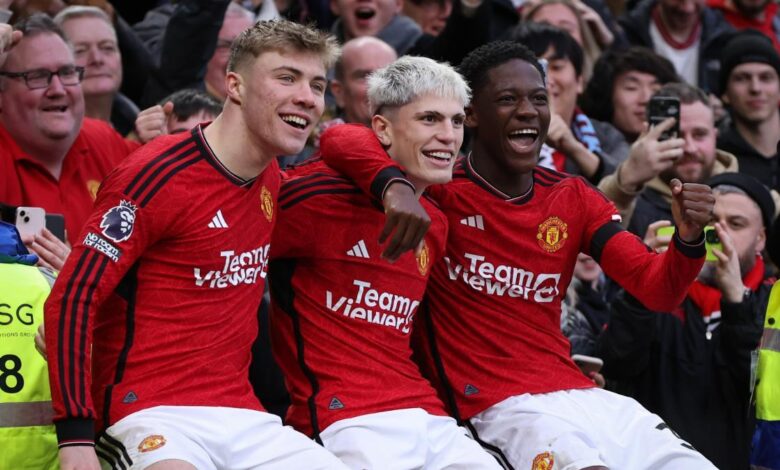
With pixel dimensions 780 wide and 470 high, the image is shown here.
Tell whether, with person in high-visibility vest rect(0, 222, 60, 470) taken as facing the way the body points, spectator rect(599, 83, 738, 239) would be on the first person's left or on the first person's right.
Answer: on the first person's right

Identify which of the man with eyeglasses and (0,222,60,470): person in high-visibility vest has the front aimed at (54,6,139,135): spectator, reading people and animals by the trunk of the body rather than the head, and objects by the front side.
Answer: (0,222,60,470): person in high-visibility vest

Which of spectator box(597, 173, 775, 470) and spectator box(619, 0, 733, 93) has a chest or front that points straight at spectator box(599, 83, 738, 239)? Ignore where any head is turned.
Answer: spectator box(619, 0, 733, 93)

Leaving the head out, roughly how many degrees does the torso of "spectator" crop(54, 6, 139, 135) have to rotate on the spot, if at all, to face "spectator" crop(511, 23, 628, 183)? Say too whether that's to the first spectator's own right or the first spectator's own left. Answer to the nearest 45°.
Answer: approximately 90° to the first spectator's own left

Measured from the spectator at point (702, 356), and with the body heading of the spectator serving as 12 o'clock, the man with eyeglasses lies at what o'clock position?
The man with eyeglasses is roughly at 1 o'clock from the spectator.

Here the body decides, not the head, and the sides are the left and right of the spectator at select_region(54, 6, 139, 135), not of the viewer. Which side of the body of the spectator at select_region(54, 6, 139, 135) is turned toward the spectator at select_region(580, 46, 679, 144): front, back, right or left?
left

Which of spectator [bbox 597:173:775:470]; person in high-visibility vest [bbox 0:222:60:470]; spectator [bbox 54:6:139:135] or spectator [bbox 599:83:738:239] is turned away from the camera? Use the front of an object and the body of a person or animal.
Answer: person in high-visibility vest [bbox 0:222:60:470]

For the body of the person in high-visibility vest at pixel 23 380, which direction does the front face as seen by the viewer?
away from the camera

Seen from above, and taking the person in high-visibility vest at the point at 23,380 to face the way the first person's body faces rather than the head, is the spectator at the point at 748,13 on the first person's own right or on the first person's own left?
on the first person's own right

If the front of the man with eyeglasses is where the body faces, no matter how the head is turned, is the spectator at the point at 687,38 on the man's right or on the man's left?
on the man's left
